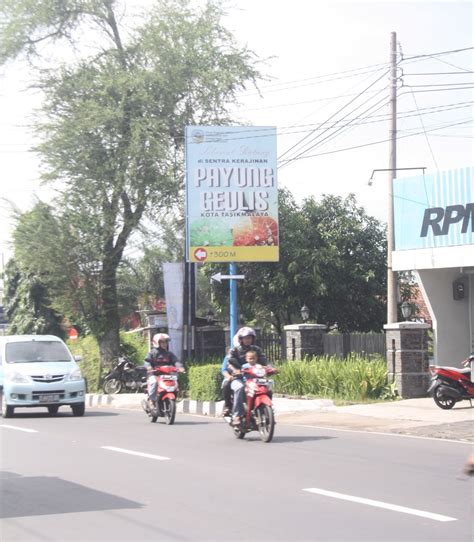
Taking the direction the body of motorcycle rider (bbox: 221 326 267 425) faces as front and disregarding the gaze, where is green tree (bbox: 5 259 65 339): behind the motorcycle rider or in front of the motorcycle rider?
behind

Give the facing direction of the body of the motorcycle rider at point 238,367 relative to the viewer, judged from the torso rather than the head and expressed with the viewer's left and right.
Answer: facing the viewer and to the right of the viewer

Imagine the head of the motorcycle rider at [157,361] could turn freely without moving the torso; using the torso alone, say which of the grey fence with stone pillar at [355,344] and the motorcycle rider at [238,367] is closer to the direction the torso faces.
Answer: the motorcycle rider

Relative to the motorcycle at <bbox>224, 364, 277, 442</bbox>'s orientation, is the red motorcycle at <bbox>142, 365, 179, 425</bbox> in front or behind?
behind

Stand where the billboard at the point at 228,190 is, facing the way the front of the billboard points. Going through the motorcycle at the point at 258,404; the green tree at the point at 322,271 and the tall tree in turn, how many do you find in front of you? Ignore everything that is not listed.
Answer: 1

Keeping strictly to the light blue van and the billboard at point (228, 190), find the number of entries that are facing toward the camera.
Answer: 2

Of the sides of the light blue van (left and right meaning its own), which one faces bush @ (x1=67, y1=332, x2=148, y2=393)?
back

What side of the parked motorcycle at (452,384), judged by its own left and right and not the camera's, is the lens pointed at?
right

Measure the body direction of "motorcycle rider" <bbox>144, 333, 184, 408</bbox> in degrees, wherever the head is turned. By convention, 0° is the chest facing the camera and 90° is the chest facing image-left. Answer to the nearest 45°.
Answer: approximately 315°

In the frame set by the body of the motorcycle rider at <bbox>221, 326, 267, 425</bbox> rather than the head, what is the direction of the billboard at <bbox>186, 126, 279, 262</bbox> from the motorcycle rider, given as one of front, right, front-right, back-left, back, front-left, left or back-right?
back-left

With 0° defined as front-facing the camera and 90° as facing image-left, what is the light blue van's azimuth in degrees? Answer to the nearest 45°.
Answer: approximately 0°
